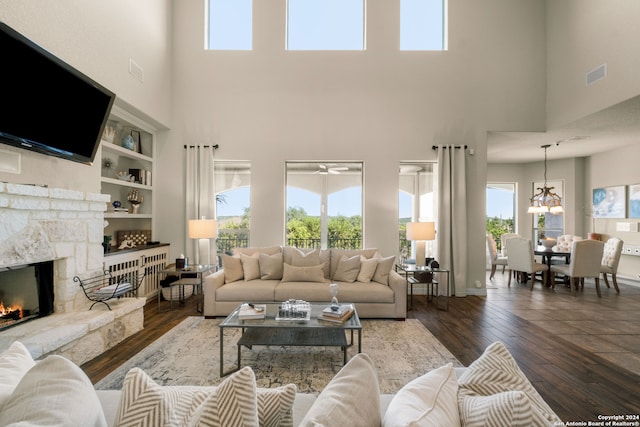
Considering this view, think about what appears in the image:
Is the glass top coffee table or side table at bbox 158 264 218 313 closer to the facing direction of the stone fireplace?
the glass top coffee table

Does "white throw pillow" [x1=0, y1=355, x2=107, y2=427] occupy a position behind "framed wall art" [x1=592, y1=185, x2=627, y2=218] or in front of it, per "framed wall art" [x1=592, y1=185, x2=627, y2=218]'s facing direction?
in front

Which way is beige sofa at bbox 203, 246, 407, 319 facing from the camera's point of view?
toward the camera

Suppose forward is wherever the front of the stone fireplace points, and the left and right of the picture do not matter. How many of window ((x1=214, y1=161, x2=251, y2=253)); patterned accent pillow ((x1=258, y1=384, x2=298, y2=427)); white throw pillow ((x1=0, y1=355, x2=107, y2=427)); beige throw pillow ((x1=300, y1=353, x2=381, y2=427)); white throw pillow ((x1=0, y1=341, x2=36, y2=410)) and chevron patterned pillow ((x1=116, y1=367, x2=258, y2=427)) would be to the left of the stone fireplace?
1

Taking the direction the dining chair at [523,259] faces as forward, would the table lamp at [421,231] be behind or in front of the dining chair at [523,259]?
behind

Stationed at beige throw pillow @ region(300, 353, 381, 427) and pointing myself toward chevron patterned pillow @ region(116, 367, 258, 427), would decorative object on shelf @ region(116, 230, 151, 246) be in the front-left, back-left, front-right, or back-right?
front-right

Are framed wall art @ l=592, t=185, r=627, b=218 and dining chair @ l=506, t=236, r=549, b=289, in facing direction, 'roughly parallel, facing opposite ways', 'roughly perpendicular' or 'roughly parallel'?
roughly parallel, facing opposite ways

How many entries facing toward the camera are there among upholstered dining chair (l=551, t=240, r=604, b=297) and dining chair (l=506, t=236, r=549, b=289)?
0

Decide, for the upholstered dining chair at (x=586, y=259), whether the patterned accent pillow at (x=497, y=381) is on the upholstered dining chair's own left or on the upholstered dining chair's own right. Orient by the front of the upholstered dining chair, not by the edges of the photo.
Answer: on the upholstered dining chair's own left

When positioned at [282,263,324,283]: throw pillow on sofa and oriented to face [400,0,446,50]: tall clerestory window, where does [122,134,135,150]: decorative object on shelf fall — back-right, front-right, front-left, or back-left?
back-left

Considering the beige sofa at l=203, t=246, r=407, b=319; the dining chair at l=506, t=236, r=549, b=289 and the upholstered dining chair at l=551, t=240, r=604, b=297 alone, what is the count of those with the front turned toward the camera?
1

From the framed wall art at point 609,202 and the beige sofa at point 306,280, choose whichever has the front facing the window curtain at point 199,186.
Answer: the framed wall art

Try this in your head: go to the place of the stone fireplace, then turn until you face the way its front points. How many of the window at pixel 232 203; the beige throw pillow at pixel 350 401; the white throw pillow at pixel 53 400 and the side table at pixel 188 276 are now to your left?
2

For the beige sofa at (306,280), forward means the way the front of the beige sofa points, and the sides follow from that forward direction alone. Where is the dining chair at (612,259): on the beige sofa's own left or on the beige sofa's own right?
on the beige sofa's own left

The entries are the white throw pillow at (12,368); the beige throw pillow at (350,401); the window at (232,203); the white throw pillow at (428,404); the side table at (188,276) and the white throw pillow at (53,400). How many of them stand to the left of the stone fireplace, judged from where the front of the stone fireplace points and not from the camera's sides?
2

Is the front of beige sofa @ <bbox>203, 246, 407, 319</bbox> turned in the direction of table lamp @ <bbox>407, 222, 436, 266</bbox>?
no

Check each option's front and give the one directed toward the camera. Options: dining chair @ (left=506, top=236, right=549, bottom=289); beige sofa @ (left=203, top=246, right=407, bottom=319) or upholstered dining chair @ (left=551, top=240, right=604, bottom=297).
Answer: the beige sofa

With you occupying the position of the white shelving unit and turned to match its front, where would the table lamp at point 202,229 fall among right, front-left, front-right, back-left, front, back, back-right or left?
front

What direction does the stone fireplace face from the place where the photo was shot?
facing the viewer and to the right of the viewer

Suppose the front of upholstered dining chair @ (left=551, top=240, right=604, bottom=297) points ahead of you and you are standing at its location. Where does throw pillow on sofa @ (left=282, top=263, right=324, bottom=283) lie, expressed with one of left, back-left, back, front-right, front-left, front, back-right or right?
left
